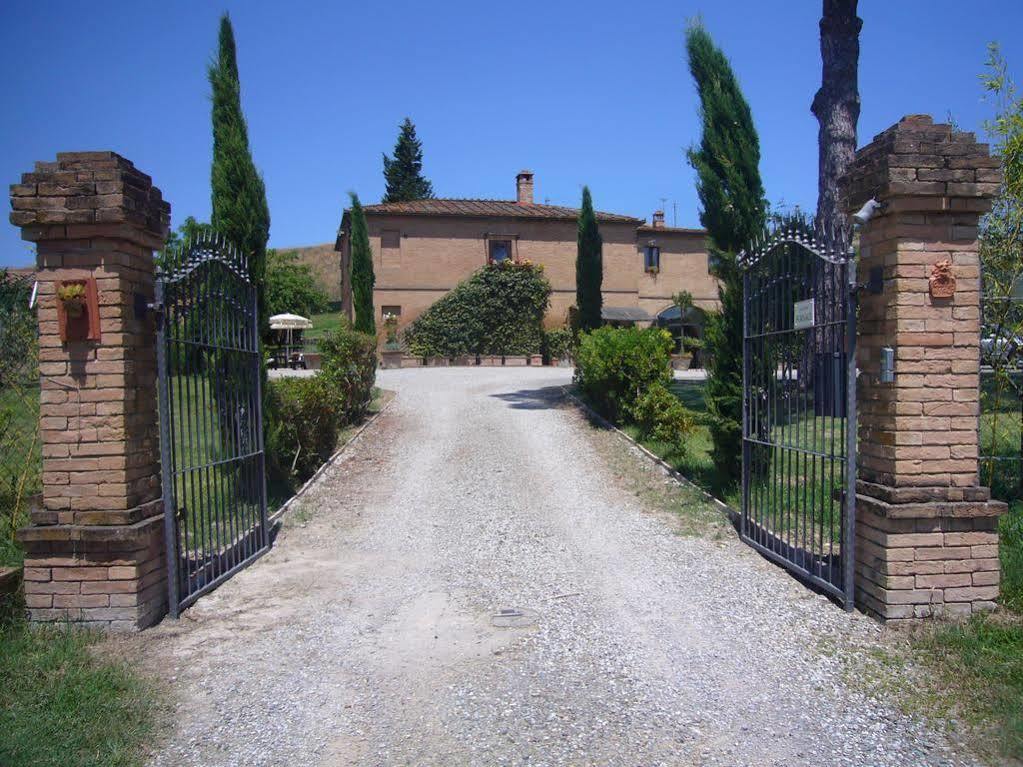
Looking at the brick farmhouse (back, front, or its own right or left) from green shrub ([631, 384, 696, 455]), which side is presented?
front

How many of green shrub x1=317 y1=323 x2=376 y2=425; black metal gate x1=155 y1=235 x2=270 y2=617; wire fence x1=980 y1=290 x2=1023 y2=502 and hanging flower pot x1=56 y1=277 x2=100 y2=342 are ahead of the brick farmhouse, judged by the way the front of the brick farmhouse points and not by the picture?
4

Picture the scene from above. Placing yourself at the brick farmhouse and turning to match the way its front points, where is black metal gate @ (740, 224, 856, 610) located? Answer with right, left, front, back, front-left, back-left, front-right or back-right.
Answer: front

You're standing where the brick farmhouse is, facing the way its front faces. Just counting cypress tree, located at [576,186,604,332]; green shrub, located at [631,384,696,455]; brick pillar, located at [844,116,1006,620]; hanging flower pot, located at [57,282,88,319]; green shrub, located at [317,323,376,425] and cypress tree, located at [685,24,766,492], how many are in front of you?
6

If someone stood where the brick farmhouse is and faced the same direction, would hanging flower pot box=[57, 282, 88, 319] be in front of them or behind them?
in front

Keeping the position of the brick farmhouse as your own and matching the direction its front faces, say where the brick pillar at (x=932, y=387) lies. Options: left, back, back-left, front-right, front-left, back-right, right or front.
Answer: front

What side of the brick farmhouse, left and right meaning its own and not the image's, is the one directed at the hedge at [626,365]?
front

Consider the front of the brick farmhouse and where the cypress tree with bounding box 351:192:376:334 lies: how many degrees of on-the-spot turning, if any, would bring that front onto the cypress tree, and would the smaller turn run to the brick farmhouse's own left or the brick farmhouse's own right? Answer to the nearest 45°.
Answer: approximately 45° to the brick farmhouse's own right

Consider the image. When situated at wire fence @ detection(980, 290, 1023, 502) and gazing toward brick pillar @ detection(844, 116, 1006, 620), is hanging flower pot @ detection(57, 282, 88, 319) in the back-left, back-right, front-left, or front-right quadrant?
front-right

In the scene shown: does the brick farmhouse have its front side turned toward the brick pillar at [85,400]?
yes

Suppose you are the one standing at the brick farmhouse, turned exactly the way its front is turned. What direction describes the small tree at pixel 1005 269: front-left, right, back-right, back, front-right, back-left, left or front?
front

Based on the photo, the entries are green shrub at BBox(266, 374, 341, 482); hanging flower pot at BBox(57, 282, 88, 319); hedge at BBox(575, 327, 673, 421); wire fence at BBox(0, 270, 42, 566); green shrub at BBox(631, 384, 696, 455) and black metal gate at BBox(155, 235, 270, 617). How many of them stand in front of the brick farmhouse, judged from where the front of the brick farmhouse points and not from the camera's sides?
6

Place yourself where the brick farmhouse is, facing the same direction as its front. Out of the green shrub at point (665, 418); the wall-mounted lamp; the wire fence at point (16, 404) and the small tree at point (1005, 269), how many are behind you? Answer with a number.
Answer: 0

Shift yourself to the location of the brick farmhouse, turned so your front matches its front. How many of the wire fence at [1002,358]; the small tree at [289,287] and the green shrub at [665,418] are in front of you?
2

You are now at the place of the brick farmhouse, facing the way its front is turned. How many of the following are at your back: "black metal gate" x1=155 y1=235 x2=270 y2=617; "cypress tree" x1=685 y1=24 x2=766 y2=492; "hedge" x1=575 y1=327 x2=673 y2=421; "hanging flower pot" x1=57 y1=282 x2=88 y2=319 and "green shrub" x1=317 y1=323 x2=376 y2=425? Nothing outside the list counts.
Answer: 0

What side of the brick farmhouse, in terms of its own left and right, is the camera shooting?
front

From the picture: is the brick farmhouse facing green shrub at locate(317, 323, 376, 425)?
yes

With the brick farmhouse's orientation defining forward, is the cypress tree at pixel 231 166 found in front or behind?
in front

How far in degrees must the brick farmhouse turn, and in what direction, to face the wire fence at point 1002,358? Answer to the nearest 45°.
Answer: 0° — it already faces it

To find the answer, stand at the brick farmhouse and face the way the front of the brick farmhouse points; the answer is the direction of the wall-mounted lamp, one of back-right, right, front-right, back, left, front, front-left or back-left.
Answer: front

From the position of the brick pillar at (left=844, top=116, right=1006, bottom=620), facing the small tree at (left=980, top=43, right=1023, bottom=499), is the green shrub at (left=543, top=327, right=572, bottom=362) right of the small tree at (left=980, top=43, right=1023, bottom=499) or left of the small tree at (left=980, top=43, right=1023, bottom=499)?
left
